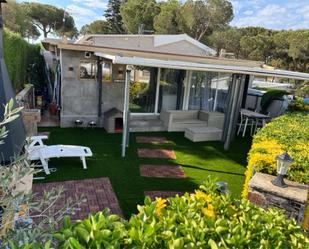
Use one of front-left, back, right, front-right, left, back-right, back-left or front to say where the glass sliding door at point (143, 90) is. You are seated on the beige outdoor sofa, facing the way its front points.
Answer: right

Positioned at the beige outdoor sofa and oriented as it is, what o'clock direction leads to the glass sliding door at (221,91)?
The glass sliding door is roughly at 7 o'clock from the beige outdoor sofa.

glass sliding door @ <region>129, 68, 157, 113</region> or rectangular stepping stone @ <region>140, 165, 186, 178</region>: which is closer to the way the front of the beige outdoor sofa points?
the rectangular stepping stone

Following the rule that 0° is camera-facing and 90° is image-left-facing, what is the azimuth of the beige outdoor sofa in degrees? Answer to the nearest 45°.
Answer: approximately 0°

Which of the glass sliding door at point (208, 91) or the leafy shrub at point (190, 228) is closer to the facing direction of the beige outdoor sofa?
the leafy shrub

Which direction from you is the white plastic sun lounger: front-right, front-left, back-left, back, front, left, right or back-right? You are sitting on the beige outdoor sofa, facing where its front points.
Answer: front-right

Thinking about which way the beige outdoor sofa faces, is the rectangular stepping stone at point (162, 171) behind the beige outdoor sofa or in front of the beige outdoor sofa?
in front

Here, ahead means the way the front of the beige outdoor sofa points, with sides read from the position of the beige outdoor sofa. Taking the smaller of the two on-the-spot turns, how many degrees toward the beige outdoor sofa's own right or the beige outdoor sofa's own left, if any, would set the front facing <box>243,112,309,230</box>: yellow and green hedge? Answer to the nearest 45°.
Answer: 0° — it already faces it

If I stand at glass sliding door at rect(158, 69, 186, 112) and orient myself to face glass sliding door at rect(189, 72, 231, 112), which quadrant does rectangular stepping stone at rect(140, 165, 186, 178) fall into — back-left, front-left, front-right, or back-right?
back-right

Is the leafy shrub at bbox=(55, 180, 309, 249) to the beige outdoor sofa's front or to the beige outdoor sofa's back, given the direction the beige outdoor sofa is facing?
to the front

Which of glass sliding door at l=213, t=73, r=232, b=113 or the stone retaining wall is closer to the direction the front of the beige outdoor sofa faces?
the stone retaining wall

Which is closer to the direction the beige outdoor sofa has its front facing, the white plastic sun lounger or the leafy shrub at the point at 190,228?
the leafy shrub
